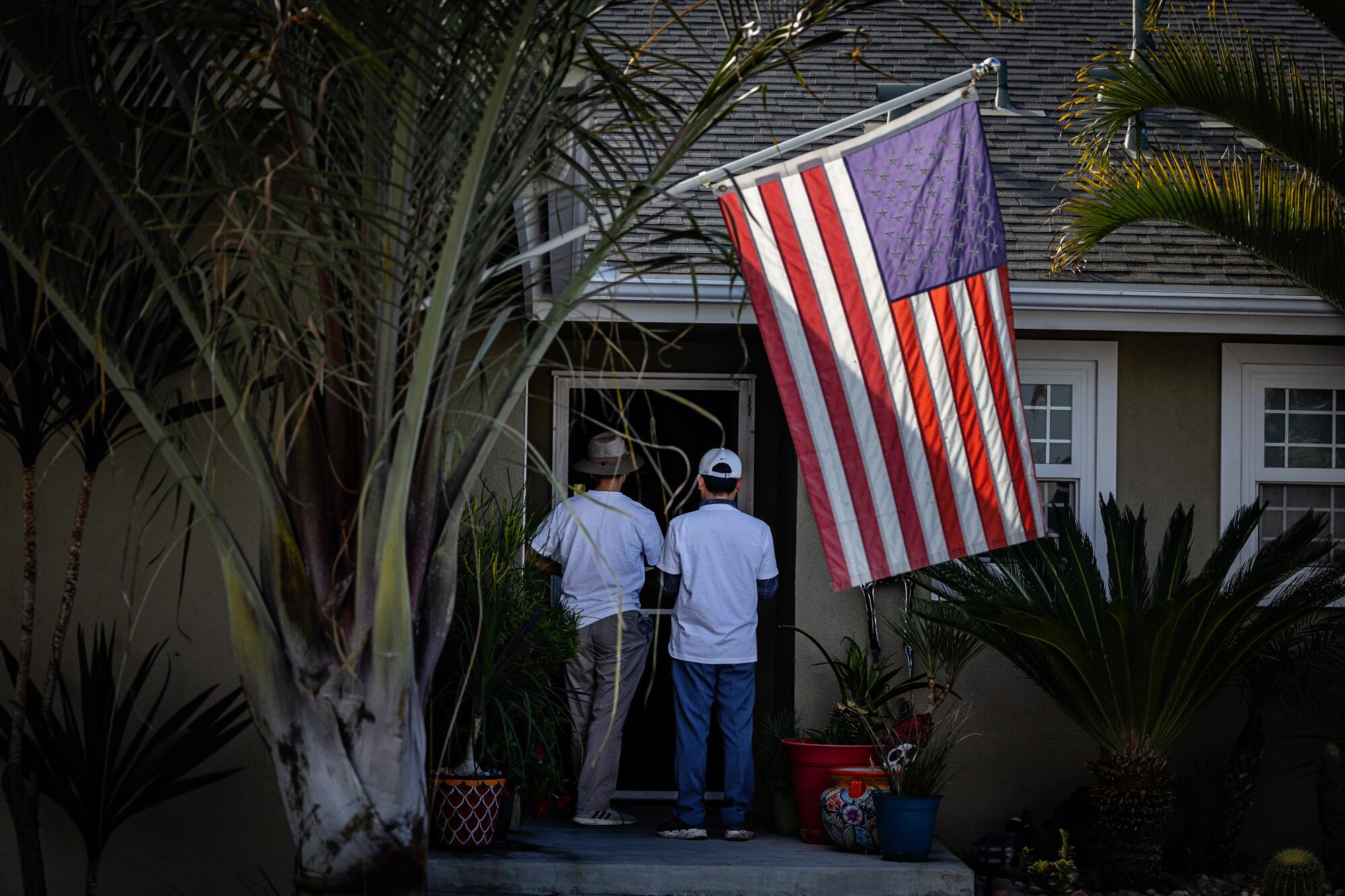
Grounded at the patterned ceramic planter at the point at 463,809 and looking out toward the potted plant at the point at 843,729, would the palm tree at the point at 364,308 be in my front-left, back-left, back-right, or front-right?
back-right

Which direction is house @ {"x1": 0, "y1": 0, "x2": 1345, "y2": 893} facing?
toward the camera

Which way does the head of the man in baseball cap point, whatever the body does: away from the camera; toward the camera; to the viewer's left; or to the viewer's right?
away from the camera

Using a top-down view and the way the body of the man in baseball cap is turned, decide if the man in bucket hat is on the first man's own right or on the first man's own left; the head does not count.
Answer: on the first man's own left

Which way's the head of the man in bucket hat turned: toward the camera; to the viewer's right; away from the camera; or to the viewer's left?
away from the camera

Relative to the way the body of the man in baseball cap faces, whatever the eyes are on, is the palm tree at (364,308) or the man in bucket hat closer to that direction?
the man in bucket hat

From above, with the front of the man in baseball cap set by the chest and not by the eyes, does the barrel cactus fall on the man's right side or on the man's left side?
on the man's right side

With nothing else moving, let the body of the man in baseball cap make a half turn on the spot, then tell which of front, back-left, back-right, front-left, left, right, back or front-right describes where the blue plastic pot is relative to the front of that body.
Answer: front-left

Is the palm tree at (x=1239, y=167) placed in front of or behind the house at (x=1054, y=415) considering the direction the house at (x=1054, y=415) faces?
in front

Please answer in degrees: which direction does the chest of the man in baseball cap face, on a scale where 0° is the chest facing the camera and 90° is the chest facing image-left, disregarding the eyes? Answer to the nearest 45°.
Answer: approximately 180°
